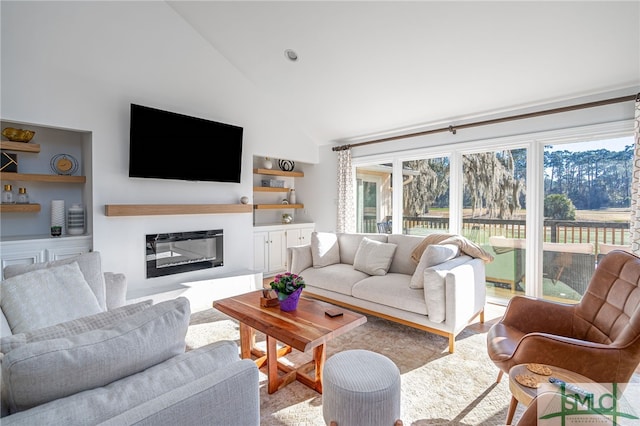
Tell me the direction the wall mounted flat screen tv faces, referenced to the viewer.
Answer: facing the viewer and to the right of the viewer

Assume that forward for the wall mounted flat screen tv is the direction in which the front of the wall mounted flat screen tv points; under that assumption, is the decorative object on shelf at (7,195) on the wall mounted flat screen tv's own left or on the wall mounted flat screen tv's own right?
on the wall mounted flat screen tv's own right

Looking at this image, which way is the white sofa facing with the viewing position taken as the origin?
facing the viewer and to the left of the viewer

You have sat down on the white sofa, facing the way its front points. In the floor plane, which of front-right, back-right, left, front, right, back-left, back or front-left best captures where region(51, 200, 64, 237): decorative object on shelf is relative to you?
front-right

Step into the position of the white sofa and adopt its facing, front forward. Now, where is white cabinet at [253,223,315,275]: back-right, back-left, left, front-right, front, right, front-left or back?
right

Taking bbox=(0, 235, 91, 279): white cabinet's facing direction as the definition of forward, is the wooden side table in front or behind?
in front

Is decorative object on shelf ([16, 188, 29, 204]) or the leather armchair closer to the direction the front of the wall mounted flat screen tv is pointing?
the leather armchair
